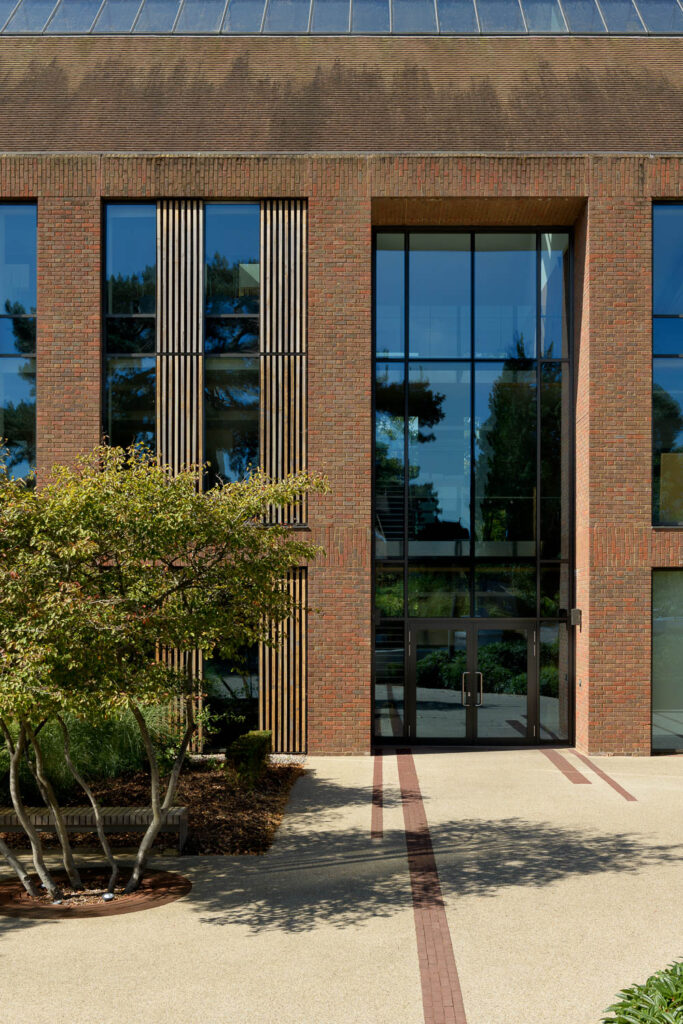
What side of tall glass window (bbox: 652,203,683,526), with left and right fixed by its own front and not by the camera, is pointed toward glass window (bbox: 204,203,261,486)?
right

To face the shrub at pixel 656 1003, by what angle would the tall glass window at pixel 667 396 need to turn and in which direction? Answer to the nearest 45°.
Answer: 0° — it already faces it

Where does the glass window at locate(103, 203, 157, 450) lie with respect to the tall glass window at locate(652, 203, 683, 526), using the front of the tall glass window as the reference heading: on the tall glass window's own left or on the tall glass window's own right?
on the tall glass window's own right

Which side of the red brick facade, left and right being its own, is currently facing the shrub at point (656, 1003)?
front

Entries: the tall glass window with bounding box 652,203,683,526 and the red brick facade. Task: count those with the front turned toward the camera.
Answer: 2

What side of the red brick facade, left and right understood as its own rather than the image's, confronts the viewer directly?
front

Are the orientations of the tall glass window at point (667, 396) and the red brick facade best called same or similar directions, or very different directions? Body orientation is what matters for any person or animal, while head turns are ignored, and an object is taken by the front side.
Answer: same or similar directions

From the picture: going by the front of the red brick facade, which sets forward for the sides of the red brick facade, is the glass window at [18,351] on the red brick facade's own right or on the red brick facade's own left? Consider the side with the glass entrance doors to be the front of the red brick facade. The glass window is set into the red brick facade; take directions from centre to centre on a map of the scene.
on the red brick facade's own right

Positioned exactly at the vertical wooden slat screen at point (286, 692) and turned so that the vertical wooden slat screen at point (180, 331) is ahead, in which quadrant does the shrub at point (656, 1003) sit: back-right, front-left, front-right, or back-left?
back-left

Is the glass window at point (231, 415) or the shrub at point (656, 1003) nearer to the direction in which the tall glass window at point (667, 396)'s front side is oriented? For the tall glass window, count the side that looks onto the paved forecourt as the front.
the shrub

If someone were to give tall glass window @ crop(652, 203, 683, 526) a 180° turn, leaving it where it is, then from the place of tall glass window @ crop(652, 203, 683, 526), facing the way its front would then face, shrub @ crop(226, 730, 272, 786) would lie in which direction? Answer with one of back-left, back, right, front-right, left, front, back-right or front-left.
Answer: back-left

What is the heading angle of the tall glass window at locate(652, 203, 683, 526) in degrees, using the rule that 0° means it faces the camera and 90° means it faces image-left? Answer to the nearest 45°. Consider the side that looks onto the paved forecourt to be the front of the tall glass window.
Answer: approximately 0°

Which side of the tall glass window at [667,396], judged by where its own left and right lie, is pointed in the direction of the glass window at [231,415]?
right
